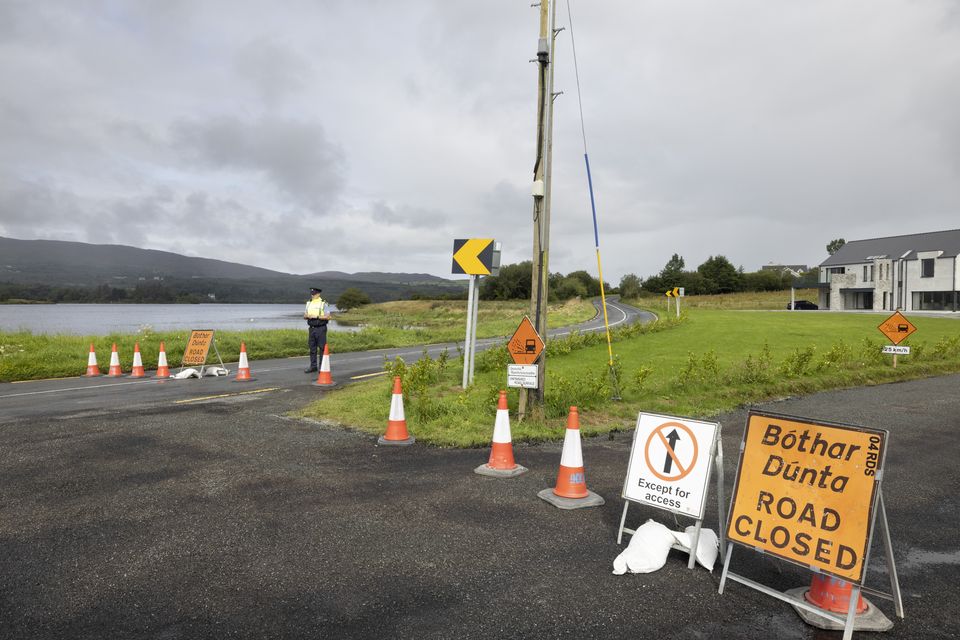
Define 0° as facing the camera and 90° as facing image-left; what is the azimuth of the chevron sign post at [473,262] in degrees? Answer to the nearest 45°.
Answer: approximately 0°

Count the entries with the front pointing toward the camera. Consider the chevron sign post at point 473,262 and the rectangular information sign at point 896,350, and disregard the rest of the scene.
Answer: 2

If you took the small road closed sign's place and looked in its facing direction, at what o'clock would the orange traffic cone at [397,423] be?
The orange traffic cone is roughly at 10 o'clock from the small road closed sign.

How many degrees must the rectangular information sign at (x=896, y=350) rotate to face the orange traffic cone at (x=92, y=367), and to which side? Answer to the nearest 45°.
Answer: approximately 45° to its right

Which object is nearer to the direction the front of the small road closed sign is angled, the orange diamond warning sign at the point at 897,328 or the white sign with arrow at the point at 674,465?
the white sign with arrow

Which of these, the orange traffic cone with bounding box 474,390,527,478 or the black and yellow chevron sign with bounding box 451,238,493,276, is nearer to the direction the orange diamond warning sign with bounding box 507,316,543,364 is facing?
the orange traffic cone

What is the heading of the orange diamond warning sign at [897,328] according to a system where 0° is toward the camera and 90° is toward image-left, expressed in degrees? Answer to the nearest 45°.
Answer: approximately 0°
